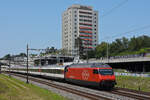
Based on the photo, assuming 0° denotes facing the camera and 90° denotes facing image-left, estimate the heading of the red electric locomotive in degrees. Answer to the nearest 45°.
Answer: approximately 315°
